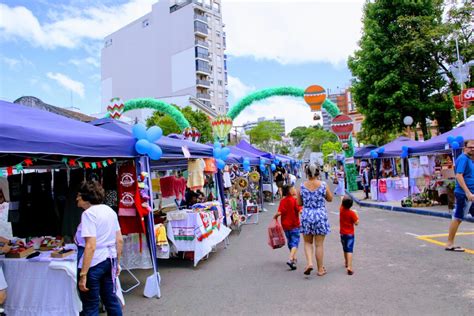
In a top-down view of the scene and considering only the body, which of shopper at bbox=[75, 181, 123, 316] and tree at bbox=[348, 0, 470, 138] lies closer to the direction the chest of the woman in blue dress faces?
the tree

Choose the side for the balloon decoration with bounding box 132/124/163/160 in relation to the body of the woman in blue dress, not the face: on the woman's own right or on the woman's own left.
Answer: on the woman's own left

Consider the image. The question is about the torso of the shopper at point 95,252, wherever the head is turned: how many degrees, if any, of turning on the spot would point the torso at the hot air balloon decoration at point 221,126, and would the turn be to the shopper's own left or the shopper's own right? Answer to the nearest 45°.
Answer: approximately 90° to the shopper's own right

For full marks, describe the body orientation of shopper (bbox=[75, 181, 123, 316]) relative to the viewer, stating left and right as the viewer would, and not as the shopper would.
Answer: facing away from the viewer and to the left of the viewer

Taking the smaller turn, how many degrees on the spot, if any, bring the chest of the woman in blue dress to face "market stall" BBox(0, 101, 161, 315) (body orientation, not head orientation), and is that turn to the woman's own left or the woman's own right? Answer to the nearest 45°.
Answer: approximately 135° to the woman's own left

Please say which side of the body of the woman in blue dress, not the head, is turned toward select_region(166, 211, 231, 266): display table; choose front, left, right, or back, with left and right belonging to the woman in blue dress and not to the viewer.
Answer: left

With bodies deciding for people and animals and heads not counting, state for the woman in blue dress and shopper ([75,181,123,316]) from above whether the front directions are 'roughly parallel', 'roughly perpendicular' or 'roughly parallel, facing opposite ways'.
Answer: roughly perpendicular

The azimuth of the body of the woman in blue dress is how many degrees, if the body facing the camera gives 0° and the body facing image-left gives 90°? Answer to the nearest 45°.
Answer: approximately 180°

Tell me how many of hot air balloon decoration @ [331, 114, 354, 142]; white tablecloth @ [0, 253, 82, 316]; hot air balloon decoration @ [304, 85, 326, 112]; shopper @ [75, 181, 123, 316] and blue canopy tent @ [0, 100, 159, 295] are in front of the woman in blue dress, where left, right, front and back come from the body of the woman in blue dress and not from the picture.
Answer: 2

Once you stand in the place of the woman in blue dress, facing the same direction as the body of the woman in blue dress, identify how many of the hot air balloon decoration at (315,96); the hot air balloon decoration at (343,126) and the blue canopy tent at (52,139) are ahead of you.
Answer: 2

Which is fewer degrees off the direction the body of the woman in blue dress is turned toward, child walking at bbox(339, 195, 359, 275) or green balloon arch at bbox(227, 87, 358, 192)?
the green balloon arch

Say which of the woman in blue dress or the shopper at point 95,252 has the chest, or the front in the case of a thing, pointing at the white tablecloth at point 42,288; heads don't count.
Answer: the shopper

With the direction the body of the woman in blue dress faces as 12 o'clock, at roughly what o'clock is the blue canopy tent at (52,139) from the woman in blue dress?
The blue canopy tent is roughly at 8 o'clock from the woman in blue dress.

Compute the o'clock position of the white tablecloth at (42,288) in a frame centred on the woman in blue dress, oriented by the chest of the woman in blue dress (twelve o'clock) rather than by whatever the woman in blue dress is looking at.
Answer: The white tablecloth is roughly at 8 o'clock from the woman in blue dress.

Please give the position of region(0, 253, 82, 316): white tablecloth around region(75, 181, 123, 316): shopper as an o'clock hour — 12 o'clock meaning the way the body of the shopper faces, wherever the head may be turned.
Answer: The white tablecloth is roughly at 12 o'clock from the shopper.
